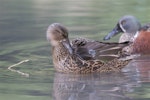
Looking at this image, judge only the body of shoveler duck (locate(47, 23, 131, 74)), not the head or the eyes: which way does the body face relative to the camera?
to the viewer's left
